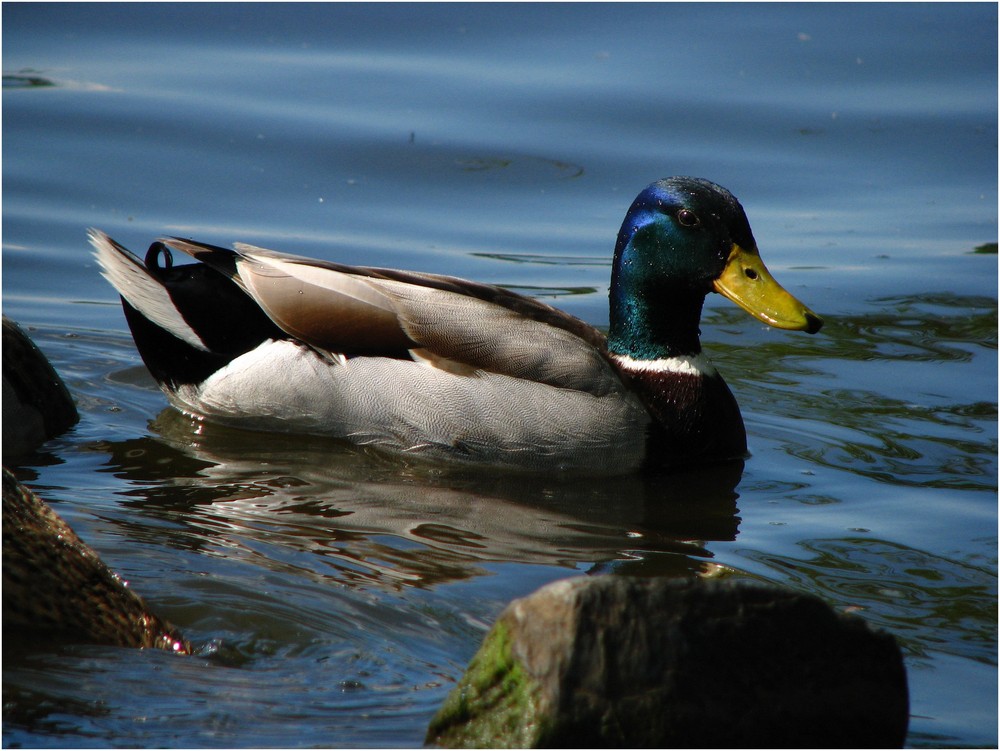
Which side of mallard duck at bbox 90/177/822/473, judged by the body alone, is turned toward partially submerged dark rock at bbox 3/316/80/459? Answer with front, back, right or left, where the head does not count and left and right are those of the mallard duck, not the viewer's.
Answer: back

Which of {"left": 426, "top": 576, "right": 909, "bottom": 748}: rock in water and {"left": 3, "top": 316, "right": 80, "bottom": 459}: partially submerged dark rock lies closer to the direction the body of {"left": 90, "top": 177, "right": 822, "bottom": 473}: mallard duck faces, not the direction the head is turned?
the rock in water

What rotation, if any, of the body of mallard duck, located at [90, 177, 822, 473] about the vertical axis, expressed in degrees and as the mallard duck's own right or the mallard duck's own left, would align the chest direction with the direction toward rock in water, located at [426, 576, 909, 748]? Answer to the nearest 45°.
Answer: approximately 90° to the mallard duck's own right

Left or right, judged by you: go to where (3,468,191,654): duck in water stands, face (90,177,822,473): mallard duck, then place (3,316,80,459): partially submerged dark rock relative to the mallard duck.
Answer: left

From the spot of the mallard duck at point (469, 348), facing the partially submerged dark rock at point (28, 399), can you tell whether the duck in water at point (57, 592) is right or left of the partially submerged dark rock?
left

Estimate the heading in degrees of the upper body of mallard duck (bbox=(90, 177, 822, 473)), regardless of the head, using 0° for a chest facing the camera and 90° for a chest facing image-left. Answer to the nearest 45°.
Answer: approximately 270°

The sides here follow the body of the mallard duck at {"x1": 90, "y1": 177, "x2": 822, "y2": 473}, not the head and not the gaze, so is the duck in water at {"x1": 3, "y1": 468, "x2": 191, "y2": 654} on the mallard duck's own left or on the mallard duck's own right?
on the mallard duck's own right
